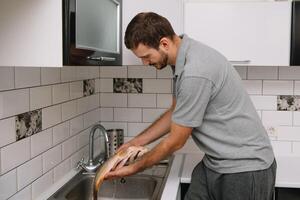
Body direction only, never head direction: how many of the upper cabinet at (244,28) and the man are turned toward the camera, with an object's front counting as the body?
1

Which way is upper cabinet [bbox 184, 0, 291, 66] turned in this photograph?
toward the camera

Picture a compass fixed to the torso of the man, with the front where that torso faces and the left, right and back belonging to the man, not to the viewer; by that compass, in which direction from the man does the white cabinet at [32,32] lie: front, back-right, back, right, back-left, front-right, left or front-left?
front-left

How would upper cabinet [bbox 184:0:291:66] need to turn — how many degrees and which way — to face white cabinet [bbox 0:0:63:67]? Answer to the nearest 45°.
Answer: approximately 45° to its right

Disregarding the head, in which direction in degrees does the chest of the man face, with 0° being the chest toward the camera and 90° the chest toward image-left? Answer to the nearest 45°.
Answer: approximately 90°

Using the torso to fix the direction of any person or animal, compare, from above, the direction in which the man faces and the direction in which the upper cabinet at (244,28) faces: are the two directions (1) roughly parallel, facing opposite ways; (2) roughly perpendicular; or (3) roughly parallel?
roughly perpendicular
